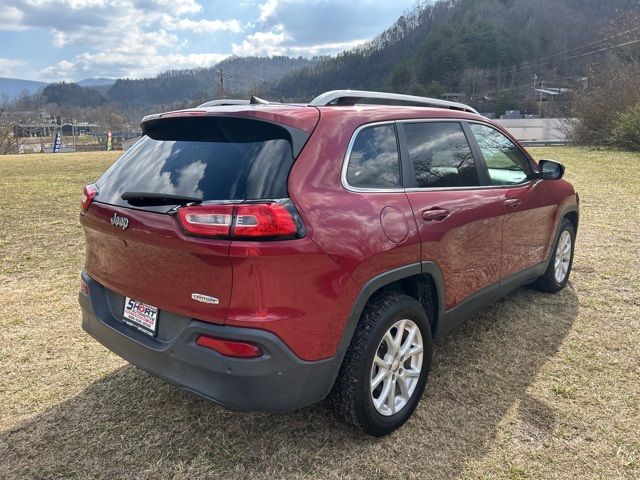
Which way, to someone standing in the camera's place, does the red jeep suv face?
facing away from the viewer and to the right of the viewer
